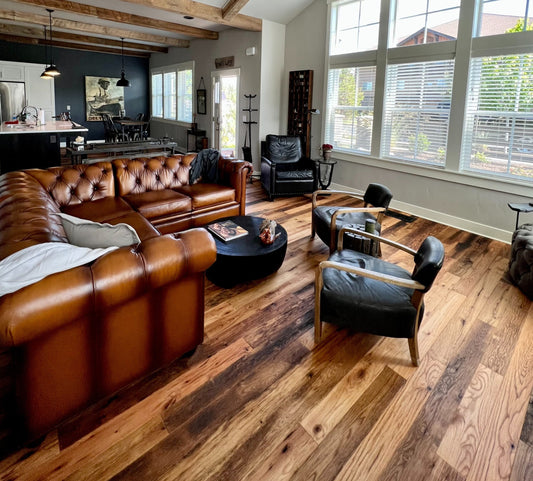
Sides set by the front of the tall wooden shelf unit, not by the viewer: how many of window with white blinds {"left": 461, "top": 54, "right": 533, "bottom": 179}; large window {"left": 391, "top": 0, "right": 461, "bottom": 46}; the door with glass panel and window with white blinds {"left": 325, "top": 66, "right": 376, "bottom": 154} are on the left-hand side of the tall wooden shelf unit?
3

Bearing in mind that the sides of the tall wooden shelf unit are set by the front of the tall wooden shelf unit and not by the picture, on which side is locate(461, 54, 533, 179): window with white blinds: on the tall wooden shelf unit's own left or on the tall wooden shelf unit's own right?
on the tall wooden shelf unit's own left

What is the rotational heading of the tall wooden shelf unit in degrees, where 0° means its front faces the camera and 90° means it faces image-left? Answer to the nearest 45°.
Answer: approximately 45°

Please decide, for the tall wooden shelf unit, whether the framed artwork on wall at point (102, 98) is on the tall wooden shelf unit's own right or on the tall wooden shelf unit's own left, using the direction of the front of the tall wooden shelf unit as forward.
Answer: on the tall wooden shelf unit's own right

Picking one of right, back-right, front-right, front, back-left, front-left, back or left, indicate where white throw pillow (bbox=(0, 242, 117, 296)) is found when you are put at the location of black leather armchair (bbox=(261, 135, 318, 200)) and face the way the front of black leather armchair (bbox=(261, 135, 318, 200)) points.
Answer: front-right

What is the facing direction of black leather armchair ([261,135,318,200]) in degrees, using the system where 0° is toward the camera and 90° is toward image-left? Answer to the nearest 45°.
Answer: approximately 315°

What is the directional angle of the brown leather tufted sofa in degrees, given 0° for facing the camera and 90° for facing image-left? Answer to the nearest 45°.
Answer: approximately 315°

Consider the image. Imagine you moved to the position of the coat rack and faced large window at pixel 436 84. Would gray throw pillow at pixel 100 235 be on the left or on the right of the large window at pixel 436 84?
right

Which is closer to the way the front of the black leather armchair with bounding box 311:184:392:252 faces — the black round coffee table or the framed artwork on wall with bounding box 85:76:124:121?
the black round coffee table
